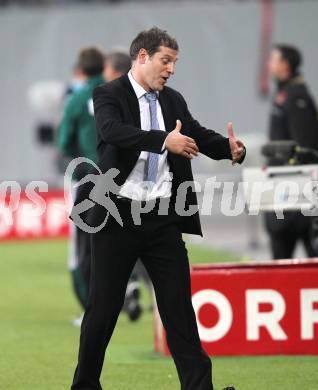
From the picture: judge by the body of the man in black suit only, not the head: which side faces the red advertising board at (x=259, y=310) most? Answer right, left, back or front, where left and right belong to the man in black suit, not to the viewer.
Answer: left

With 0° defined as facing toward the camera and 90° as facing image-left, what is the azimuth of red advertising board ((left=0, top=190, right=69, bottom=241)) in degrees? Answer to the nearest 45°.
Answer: approximately 0°

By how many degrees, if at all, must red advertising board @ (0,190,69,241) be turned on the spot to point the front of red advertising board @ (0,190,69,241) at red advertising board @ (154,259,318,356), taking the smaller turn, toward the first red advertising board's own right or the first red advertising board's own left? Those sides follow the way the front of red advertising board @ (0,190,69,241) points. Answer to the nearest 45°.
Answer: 0° — it already faces it

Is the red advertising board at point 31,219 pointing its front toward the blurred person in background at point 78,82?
yes
